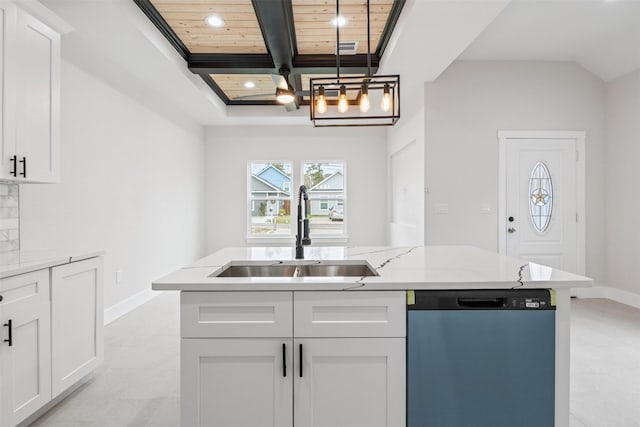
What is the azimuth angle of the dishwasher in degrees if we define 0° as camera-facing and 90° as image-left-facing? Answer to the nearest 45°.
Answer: approximately 0°

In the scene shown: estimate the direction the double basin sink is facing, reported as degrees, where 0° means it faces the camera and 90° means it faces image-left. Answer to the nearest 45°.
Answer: approximately 0°

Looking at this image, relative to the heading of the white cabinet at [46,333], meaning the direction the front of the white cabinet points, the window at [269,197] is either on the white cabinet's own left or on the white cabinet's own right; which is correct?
on the white cabinet's own left

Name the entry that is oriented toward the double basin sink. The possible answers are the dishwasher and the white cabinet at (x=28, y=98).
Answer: the white cabinet

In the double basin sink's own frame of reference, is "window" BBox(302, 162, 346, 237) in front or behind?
behind

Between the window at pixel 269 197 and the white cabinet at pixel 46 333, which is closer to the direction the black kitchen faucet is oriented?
the white cabinet

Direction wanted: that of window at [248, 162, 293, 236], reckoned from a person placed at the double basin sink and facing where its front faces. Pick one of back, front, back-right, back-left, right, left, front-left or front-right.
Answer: back

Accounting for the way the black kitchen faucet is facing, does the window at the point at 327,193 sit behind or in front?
behind

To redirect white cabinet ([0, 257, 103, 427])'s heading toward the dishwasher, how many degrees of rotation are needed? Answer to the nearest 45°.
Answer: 0° — it already faces it

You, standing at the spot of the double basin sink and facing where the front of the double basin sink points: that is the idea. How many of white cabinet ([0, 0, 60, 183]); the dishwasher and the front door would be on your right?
1

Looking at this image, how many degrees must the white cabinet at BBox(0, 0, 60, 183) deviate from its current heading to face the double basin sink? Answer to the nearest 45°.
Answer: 0° — it already faces it

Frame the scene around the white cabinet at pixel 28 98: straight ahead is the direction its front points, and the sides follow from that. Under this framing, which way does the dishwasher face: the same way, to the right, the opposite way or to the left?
to the right
